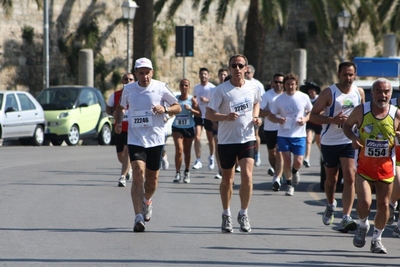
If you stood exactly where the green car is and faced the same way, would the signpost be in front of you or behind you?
behind
